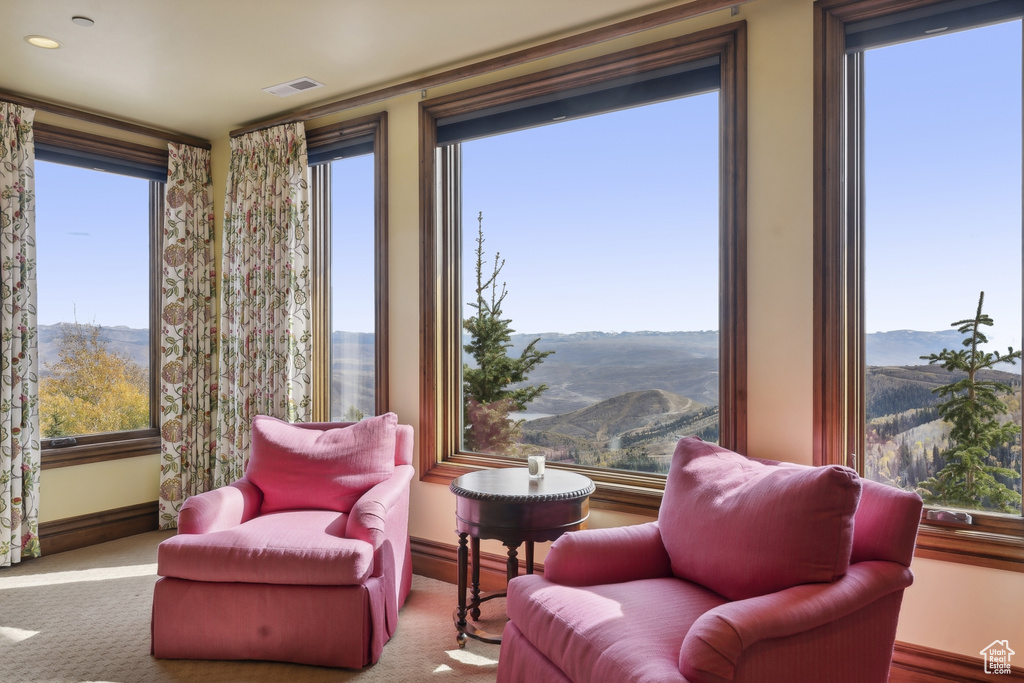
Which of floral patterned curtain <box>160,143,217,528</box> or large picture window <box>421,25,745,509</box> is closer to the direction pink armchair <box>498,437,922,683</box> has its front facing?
the floral patterned curtain

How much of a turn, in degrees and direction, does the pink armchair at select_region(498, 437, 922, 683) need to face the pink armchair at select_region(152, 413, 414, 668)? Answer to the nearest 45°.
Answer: approximately 45° to its right

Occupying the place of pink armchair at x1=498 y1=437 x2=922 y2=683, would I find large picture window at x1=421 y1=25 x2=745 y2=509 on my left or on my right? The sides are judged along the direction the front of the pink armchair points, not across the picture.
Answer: on my right

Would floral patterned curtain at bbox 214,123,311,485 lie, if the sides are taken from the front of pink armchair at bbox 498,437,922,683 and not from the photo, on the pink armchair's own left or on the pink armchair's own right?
on the pink armchair's own right

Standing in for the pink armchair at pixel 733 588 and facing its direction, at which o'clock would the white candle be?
The white candle is roughly at 3 o'clock from the pink armchair.

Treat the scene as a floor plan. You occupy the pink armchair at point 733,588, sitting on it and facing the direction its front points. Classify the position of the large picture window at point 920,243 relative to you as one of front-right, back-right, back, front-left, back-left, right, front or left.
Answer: back

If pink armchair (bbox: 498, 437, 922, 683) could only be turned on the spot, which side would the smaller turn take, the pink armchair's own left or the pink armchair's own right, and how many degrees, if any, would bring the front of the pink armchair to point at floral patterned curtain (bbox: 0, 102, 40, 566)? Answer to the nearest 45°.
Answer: approximately 45° to the pink armchair's own right

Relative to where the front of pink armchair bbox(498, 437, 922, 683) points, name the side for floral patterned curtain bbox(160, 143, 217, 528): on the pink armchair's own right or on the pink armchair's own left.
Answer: on the pink armchair's own right

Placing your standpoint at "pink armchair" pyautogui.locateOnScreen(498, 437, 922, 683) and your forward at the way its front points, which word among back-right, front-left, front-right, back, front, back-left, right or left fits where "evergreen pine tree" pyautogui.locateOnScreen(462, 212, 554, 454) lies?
right

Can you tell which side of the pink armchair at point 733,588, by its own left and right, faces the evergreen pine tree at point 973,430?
back

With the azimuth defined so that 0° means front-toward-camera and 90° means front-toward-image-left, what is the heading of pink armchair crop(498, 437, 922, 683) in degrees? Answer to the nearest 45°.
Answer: approximately 45°
